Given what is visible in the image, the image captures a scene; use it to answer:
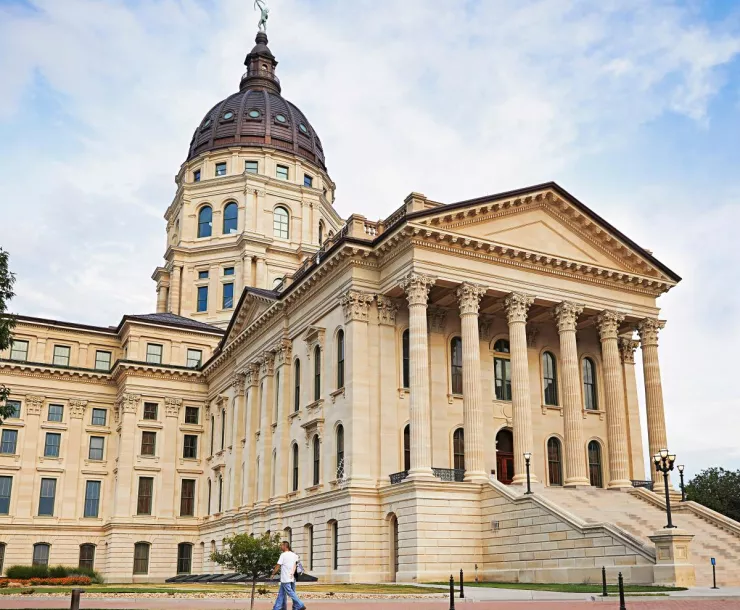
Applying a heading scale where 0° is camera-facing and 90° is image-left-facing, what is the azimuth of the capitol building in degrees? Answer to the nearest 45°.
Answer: approximately 315°

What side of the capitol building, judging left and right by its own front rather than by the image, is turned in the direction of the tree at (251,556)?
right

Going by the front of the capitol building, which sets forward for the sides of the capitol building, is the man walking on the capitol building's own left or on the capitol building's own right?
on the capitol building's own right

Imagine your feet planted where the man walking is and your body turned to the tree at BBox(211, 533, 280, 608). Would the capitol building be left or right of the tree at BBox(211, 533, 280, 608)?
right
